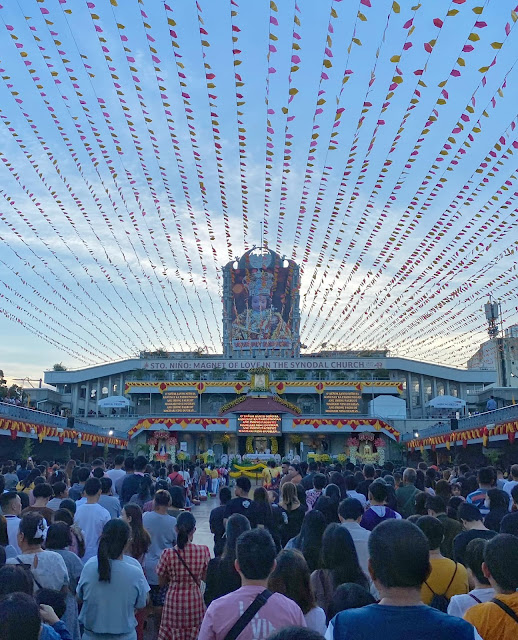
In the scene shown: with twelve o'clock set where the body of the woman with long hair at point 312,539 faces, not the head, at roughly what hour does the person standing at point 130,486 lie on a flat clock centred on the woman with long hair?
The person standing is roughly at 11 o'clock from the woman with long hair.

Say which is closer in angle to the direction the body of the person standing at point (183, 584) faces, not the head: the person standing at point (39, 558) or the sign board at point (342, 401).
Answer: the sign board

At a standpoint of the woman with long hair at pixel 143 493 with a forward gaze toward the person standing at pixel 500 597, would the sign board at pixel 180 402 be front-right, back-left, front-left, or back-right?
back-left

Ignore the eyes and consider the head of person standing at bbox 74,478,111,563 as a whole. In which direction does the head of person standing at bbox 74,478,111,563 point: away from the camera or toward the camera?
away from the camera

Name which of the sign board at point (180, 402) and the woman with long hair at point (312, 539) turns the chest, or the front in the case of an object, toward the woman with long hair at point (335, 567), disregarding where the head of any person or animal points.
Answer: the sign board

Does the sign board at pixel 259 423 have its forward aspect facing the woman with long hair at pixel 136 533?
yes

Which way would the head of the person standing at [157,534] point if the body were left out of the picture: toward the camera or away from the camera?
away from the camera

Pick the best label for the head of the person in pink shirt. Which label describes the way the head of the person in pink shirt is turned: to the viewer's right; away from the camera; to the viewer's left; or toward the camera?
away from the camera

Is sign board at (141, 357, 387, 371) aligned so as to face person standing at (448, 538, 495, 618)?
yes

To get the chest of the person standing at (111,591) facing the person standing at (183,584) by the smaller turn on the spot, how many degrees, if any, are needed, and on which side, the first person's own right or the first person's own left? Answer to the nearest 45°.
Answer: approximately 45° to the first person's own right

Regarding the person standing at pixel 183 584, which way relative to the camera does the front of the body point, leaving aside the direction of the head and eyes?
away from the camera

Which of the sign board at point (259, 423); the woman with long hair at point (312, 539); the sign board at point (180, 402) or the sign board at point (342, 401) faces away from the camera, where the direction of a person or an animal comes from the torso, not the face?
the woman with long hair

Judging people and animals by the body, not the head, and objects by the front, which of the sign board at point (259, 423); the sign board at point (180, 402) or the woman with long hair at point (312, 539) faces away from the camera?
the woman with long hair

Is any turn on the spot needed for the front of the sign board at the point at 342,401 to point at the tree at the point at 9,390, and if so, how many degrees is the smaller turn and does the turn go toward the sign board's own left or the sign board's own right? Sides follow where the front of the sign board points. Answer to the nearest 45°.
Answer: approximately 90° to the sign board's own right

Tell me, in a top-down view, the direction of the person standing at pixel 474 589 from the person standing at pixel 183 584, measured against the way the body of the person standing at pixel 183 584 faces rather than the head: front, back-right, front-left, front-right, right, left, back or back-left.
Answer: back-right

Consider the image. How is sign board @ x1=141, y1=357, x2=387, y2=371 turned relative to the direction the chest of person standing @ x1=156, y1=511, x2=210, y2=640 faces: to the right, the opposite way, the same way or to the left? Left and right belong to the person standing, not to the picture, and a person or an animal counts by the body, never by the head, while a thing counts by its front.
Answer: the opposite way
